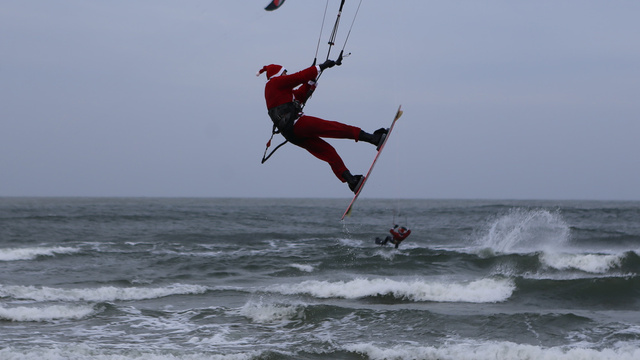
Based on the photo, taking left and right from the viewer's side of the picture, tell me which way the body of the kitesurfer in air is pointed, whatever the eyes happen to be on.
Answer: facing to the right of the viewer
